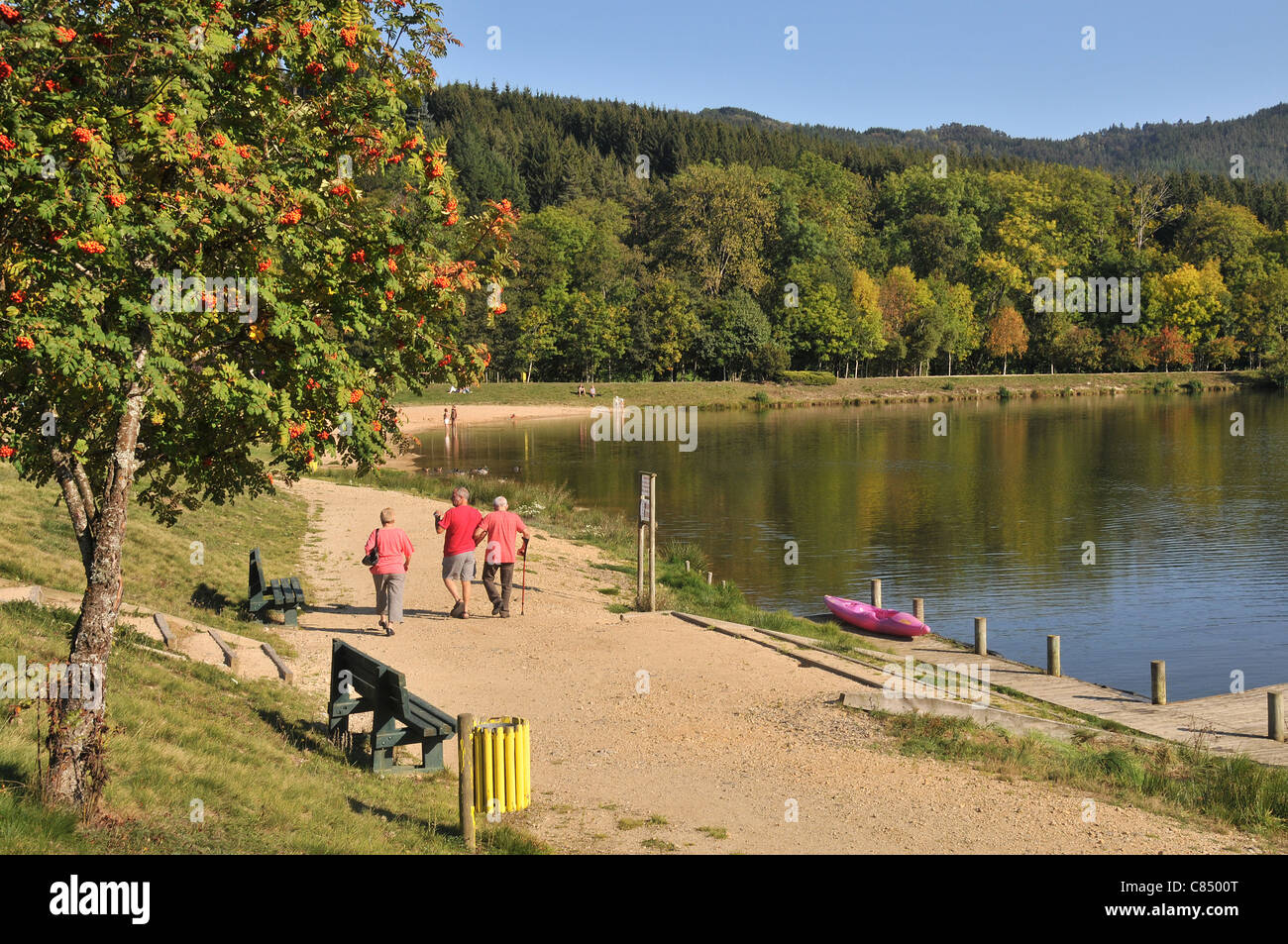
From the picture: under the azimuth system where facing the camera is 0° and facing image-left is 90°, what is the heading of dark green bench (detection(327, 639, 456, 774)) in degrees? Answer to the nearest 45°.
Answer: approximately 225°

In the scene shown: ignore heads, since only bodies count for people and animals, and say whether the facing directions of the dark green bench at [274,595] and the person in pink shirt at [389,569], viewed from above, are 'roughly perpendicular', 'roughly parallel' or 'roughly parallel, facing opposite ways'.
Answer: roughly perpendicular

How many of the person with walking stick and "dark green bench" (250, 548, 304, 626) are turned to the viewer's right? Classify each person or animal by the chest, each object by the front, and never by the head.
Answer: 1

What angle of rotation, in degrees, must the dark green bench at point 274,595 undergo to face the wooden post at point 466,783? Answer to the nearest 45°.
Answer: approximately 90° to its right

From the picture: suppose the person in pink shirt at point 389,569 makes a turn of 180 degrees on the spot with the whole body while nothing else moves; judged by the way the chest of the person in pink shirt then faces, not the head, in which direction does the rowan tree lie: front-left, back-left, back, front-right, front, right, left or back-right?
front

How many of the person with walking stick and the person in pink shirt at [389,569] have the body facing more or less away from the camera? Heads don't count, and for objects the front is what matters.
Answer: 2

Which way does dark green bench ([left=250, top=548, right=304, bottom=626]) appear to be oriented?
to the viewer's right

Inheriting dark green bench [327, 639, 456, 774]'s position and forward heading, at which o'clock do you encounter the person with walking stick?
The person with walking stick is roughly at 11 o'clock from the dark green bench.

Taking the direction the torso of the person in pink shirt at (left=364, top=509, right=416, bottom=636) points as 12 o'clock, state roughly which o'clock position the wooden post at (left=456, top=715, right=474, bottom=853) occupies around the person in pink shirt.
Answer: The wooden post is roughly at 6 o'clock from the person in pink shirt.

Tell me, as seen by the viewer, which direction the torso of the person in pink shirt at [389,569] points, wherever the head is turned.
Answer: away from the camera

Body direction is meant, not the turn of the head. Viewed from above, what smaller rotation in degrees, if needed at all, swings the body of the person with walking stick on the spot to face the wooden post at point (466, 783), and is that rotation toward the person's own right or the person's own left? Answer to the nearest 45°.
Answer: approximately 180°

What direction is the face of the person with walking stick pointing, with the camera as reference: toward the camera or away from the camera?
away from the camera

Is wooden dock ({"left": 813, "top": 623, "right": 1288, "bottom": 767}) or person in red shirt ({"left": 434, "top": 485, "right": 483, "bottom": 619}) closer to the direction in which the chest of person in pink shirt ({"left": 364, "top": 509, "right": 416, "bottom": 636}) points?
the person in red shirt

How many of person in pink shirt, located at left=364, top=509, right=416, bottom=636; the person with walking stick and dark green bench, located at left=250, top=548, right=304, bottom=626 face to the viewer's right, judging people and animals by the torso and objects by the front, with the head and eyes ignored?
1
